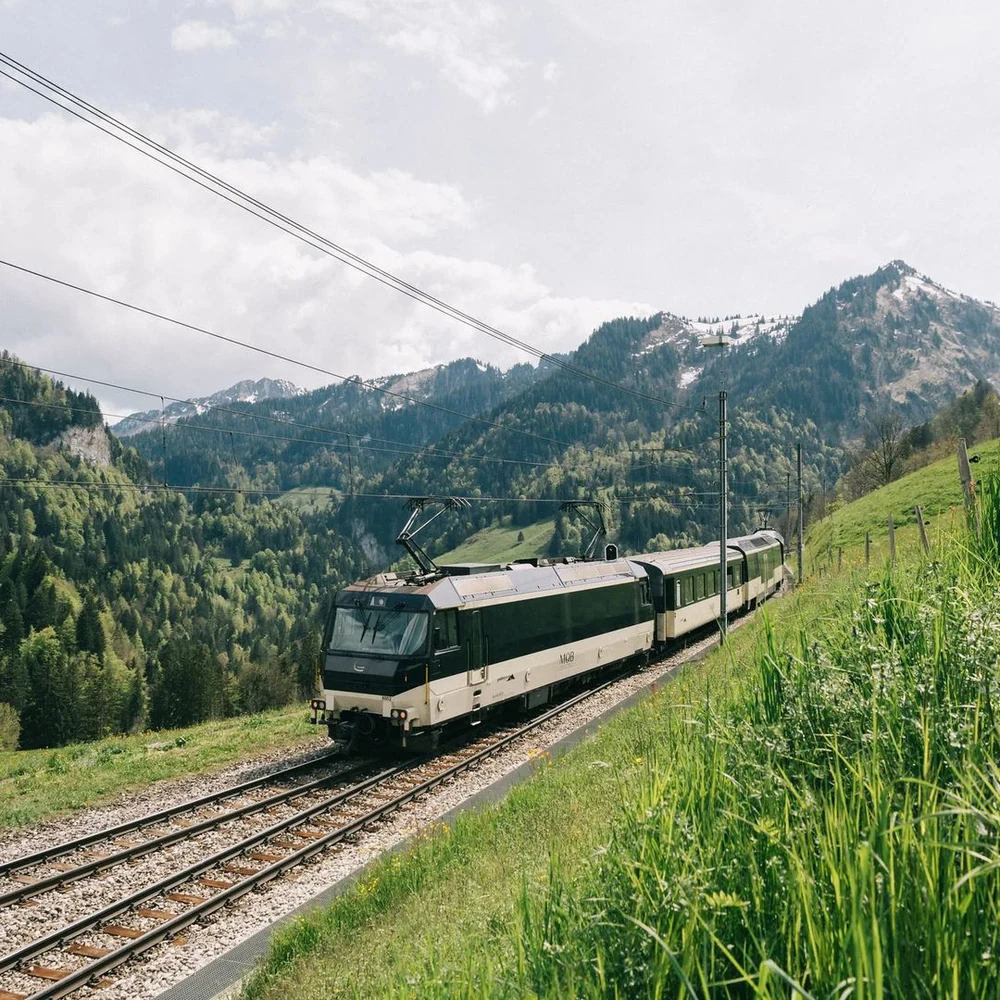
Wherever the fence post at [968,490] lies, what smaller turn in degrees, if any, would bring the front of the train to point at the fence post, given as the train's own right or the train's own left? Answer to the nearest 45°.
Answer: approximately 90° to the train's own left

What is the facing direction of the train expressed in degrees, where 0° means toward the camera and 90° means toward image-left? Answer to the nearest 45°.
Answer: approximately 45°
